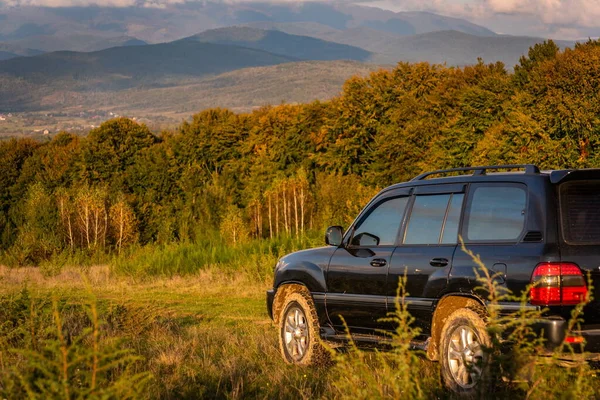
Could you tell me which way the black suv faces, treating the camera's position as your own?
facing away from the viewer and to the left of the viewer
